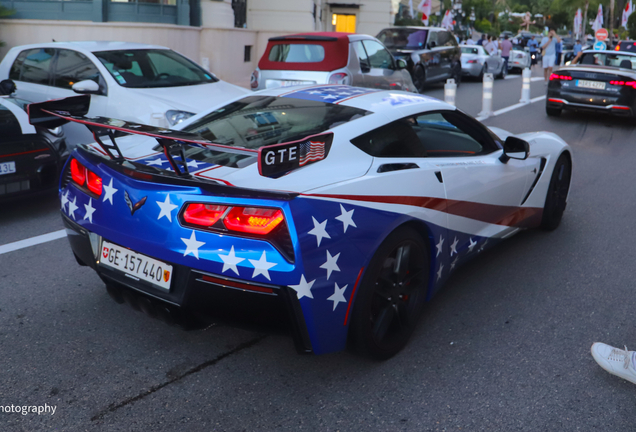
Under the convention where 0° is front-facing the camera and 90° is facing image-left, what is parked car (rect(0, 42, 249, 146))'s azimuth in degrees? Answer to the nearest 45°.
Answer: approximately 315°

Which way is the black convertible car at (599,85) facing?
away from the camera

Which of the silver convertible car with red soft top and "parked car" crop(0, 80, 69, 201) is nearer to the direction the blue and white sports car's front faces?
the silver convertible car with red soft top

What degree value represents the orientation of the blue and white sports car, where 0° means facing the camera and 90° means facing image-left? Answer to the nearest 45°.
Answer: approximately 225°

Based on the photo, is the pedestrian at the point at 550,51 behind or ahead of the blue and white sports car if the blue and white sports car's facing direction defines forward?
ahead

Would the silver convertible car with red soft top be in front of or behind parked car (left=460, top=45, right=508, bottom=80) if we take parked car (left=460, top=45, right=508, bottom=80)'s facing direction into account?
behind

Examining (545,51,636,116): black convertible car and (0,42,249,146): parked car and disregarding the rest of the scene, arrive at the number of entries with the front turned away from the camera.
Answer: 1

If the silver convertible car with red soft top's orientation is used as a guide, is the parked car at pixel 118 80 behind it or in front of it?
behind

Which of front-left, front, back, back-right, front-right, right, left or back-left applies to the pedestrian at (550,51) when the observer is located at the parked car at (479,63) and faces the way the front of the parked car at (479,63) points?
right

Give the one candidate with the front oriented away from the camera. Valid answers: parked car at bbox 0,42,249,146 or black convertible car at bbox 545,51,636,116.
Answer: the black convertible car
